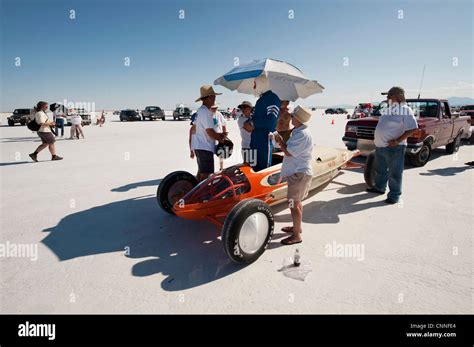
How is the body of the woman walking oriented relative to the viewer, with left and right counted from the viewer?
facing to the right of the viewer

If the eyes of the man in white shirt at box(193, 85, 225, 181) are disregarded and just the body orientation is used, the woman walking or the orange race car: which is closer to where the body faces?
the orange race car

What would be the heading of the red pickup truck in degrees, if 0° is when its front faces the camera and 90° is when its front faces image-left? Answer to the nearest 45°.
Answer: approximately 45°

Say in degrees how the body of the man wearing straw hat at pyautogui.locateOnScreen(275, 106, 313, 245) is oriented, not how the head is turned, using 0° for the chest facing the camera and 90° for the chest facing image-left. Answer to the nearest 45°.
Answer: approximately 90°

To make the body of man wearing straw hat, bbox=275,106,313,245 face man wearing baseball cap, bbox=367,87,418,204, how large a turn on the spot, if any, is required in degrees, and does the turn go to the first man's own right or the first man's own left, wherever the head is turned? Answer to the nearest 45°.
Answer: approximately 135° to the first man's own right

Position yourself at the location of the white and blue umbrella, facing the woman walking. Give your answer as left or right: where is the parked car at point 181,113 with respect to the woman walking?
right

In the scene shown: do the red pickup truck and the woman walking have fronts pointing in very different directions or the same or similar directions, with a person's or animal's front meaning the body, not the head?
very different directions

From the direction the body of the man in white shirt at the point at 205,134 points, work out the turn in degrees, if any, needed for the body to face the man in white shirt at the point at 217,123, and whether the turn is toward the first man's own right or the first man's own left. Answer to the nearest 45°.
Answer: approximately 90° to the first man's own left

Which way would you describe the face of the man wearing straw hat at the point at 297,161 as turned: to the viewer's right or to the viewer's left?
to the viewer's left
